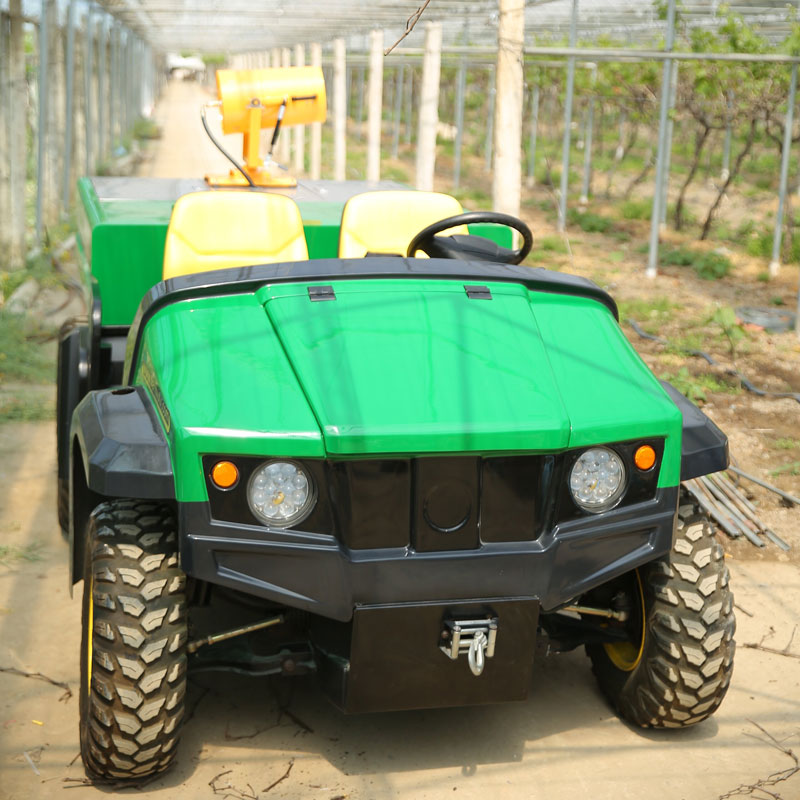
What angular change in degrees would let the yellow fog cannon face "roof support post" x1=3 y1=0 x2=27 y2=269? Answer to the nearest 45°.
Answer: approximately 135° to its left

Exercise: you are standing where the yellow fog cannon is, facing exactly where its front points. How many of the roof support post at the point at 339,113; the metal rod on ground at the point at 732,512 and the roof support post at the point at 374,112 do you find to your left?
2

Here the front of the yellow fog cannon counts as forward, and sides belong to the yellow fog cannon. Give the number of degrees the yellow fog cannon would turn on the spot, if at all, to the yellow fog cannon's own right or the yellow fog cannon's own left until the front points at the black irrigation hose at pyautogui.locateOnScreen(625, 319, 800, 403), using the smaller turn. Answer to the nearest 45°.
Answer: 0° — it already faces it

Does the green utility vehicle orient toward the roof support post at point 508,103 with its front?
no

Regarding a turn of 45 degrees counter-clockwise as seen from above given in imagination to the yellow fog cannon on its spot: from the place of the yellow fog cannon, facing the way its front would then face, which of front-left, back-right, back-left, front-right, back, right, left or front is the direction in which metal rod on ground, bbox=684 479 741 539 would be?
right

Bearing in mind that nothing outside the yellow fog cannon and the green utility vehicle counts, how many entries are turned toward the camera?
1

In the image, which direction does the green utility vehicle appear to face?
toward the camera

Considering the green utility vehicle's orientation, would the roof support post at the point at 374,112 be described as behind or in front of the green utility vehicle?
behind

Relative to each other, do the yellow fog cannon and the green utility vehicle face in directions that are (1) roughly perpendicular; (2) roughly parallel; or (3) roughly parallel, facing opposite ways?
roughly perpendicular

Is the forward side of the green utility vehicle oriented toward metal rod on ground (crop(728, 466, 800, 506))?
no
